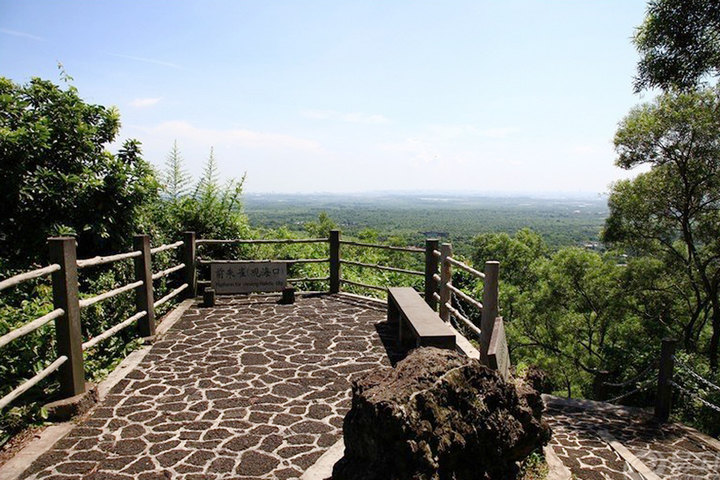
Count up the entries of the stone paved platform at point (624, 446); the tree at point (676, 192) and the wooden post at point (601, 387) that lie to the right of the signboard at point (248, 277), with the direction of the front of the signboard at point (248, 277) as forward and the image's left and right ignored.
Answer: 0

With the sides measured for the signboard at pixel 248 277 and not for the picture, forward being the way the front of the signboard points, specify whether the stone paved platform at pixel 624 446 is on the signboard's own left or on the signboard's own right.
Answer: on the signboard's own left

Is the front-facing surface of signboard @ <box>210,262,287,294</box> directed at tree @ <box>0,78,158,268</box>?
no

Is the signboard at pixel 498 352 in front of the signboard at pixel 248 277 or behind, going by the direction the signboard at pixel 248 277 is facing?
in front

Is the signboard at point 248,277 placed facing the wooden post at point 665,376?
no

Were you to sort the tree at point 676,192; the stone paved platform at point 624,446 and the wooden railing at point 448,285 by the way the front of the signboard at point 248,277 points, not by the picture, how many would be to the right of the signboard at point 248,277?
0

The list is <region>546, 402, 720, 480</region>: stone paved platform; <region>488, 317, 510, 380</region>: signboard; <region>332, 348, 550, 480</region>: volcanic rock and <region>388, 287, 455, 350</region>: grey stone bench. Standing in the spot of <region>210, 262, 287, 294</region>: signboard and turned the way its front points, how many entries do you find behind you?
0

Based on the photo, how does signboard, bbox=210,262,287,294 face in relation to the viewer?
toward the camera

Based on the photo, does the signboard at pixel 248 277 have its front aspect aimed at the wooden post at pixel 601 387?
no

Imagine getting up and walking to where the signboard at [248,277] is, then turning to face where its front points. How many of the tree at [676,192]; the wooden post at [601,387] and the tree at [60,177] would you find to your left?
2

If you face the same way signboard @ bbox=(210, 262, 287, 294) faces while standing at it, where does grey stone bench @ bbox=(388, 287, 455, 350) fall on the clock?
The grey stone bench is roughly at 11 o'clock from the signboard.

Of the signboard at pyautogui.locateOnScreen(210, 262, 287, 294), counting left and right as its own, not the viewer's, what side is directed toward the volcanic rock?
front

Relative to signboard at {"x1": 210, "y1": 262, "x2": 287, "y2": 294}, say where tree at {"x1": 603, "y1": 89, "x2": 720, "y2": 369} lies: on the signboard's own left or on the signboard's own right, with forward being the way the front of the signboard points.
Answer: on the signboard's own left

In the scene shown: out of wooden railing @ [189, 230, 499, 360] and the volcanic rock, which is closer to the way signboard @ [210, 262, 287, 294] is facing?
the volcanic rock

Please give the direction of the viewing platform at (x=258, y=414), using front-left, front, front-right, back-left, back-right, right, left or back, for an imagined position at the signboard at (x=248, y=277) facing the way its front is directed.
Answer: front
